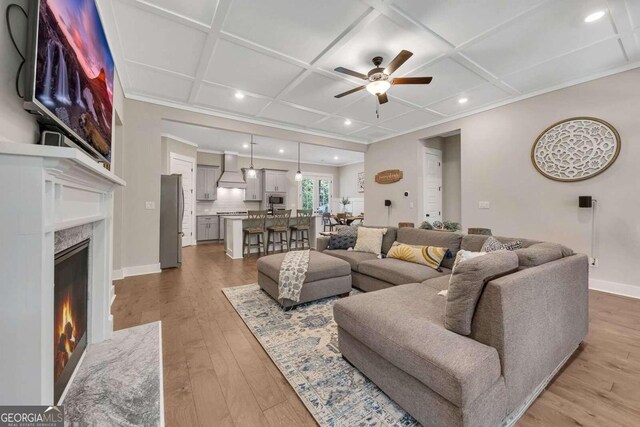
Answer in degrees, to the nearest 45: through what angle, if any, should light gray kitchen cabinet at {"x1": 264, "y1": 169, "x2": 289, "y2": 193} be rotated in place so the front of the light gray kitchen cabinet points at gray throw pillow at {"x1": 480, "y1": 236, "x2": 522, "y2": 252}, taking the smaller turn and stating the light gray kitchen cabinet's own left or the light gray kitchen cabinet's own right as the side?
0° — it already faces it

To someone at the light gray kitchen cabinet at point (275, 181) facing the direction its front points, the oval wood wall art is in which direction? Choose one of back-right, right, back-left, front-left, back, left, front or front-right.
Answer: front-left

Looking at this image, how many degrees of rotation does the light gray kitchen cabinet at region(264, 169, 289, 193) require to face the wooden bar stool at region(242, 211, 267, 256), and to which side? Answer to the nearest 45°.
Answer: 0° — it already faces it

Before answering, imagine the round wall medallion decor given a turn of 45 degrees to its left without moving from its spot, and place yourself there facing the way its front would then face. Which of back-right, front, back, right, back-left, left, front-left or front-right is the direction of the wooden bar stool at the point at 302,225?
right

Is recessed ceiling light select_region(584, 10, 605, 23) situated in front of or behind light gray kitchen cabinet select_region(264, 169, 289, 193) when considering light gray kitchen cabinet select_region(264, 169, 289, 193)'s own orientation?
in front

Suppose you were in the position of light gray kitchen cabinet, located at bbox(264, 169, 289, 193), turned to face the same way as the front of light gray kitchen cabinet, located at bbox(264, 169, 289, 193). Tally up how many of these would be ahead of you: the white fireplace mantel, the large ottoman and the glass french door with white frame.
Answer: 2

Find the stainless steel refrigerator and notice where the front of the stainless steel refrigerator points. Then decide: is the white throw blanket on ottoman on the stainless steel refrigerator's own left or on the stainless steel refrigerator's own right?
on the stainless steel refrigerator's own right

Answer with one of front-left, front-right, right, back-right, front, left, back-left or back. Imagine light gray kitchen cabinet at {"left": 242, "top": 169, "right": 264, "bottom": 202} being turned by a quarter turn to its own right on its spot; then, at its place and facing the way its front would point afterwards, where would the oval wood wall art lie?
back-left

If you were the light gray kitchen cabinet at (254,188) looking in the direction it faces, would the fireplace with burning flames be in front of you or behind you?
in front

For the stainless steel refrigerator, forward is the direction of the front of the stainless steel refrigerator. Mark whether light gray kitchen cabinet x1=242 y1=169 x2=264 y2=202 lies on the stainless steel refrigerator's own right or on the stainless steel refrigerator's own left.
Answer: on the stainless steel refrigerator's own left

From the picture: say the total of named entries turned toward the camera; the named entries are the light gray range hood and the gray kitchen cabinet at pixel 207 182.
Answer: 2

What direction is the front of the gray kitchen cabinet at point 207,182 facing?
toward the camera

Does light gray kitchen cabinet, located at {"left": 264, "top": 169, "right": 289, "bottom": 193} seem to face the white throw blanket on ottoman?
yes

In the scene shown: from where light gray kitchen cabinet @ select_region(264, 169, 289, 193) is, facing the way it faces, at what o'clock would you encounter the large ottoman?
The large ottoman is roughly at 12 o'clock from the light gray kitchen cabinet.

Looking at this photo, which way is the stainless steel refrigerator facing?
to the viewer's right

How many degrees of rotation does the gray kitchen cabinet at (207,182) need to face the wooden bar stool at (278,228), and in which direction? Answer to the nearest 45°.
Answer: approximately 45° to its left

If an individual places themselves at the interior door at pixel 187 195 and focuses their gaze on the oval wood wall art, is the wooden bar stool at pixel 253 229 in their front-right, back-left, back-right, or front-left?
front-right

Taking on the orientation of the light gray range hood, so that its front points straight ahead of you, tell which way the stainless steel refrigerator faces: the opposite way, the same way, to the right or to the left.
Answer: to the left

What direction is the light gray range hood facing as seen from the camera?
toward the camera

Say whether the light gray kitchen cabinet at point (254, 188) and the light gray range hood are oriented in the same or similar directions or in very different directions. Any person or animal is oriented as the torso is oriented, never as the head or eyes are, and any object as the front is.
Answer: same or similar directions
